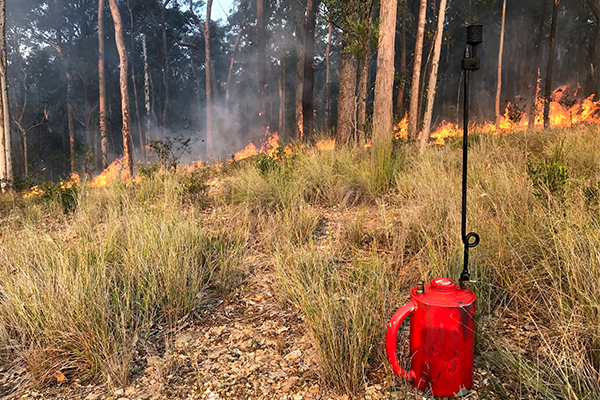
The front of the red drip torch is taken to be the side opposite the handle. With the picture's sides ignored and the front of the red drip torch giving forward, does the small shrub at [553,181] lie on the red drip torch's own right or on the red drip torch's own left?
on the red drip torch's own left

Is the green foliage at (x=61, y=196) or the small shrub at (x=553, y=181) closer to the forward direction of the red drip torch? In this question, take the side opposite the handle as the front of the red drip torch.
the small shrub

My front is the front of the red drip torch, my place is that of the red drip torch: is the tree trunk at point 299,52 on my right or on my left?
on my left

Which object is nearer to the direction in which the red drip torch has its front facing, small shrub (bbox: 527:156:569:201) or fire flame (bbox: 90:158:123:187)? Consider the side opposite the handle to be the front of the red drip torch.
the small shrub

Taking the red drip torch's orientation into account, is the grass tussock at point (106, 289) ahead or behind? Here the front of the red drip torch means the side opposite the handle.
behind

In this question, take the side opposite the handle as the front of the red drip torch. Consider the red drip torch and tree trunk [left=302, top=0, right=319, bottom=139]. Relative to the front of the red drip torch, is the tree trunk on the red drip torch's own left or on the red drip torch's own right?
on the red drip torch's own left
